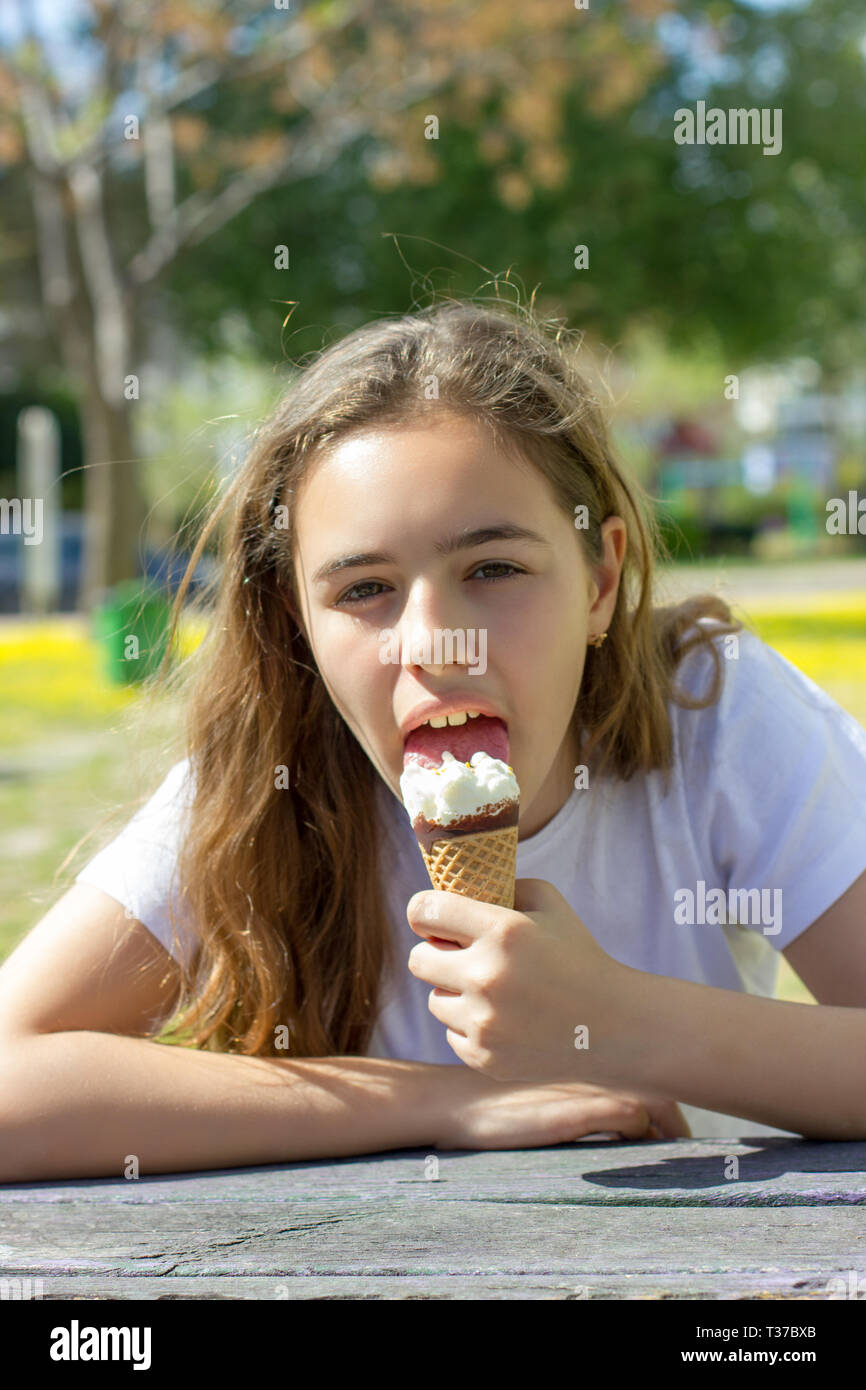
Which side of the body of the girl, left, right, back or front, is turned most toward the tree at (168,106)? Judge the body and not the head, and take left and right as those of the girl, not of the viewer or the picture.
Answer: back

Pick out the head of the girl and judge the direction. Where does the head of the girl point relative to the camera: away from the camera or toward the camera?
toward the camera

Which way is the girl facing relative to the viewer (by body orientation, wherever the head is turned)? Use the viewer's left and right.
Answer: facing the viewer

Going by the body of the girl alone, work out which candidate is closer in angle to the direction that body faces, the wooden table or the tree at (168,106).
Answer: the wooden table

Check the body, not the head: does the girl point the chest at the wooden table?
yes
